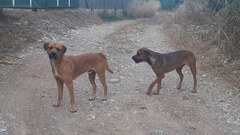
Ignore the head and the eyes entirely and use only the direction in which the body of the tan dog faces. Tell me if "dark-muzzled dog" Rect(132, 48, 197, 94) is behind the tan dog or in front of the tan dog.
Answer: behind

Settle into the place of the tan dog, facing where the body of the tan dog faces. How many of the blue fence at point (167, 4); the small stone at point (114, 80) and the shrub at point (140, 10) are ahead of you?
0

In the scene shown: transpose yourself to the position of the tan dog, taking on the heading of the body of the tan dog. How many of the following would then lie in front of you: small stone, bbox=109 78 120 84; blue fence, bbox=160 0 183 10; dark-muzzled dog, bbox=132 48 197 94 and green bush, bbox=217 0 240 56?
0

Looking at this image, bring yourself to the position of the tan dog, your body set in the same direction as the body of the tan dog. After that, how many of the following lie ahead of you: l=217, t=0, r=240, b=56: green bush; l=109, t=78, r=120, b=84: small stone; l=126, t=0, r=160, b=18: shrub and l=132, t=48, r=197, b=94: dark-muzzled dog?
0

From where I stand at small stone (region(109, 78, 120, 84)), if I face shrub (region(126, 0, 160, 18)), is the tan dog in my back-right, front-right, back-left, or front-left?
back-left

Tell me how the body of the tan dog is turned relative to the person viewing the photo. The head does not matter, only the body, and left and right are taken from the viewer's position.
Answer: facing the viewer and to the left of the viewer

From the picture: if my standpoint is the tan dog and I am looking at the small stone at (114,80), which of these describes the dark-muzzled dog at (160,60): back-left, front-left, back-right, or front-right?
front-right

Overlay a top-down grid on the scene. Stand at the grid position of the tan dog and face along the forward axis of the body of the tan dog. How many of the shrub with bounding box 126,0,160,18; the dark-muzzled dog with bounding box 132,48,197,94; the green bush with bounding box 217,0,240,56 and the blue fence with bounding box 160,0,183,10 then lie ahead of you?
0

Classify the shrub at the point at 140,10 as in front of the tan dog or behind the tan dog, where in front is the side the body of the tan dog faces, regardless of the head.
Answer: behind

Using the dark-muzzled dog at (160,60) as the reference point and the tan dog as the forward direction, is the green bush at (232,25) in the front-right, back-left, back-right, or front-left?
back-right

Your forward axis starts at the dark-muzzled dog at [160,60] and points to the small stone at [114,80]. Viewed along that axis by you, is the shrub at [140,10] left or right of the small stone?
right

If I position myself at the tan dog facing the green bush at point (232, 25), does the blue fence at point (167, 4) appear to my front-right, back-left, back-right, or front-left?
front-left

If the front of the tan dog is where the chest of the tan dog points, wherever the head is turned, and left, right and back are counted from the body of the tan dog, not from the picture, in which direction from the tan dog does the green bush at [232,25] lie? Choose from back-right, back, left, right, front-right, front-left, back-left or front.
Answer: back

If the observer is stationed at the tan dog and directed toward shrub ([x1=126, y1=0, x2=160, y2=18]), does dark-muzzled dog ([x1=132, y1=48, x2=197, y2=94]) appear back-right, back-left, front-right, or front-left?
front-right

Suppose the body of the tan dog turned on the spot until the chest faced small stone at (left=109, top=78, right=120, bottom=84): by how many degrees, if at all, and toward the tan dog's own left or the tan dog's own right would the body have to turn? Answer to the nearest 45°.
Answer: approximately 180°

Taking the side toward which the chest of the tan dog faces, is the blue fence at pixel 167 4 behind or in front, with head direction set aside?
behind

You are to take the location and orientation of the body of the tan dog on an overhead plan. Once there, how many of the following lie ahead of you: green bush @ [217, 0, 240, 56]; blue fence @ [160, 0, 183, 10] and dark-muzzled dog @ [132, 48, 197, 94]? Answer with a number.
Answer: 0
